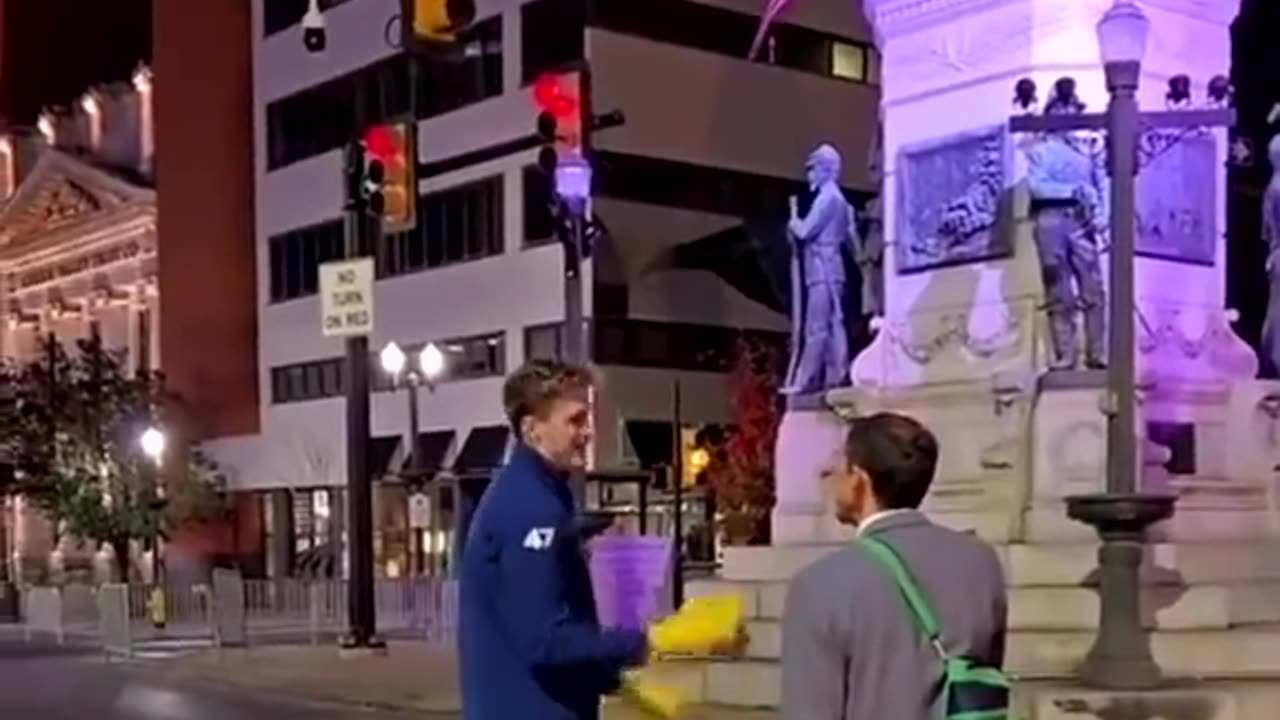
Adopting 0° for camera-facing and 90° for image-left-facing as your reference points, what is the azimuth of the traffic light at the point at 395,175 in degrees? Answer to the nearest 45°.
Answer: approximately 45°

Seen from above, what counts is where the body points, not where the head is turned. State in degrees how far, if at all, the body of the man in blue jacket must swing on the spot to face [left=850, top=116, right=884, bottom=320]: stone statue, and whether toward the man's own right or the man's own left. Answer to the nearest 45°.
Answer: approximately 90° to the man's own left

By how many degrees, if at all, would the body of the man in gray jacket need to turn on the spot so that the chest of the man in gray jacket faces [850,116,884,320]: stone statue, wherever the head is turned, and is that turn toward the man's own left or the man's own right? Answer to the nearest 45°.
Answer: approximately 45° to the man's own right

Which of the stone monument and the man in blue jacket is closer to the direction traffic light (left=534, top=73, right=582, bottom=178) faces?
the man in blue jacket

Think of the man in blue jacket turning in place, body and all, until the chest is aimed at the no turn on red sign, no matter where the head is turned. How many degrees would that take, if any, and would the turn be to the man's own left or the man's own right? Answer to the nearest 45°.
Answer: approximately 90° to the man's own left

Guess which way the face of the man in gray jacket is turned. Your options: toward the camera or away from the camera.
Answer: away from the camera

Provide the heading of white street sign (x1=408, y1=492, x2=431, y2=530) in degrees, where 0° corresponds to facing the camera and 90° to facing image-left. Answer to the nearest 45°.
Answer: approximately 0°

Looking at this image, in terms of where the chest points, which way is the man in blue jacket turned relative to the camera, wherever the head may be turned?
to the viewer's right

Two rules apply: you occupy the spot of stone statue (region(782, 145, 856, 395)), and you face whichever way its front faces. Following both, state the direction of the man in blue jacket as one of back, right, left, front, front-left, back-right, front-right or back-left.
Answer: left

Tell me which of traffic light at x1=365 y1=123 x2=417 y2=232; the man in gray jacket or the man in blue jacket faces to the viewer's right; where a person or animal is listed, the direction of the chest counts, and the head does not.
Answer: the man in blue jacket

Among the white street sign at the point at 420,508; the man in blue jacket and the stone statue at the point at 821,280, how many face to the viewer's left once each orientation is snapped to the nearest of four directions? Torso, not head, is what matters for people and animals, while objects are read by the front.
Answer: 1

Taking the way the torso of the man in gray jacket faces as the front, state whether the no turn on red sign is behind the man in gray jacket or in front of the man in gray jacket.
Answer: in front

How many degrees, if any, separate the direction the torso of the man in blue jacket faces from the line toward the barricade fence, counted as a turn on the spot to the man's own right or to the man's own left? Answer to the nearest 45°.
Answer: approximately 90° to the man's own left

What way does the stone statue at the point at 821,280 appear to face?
to the viewer's left
